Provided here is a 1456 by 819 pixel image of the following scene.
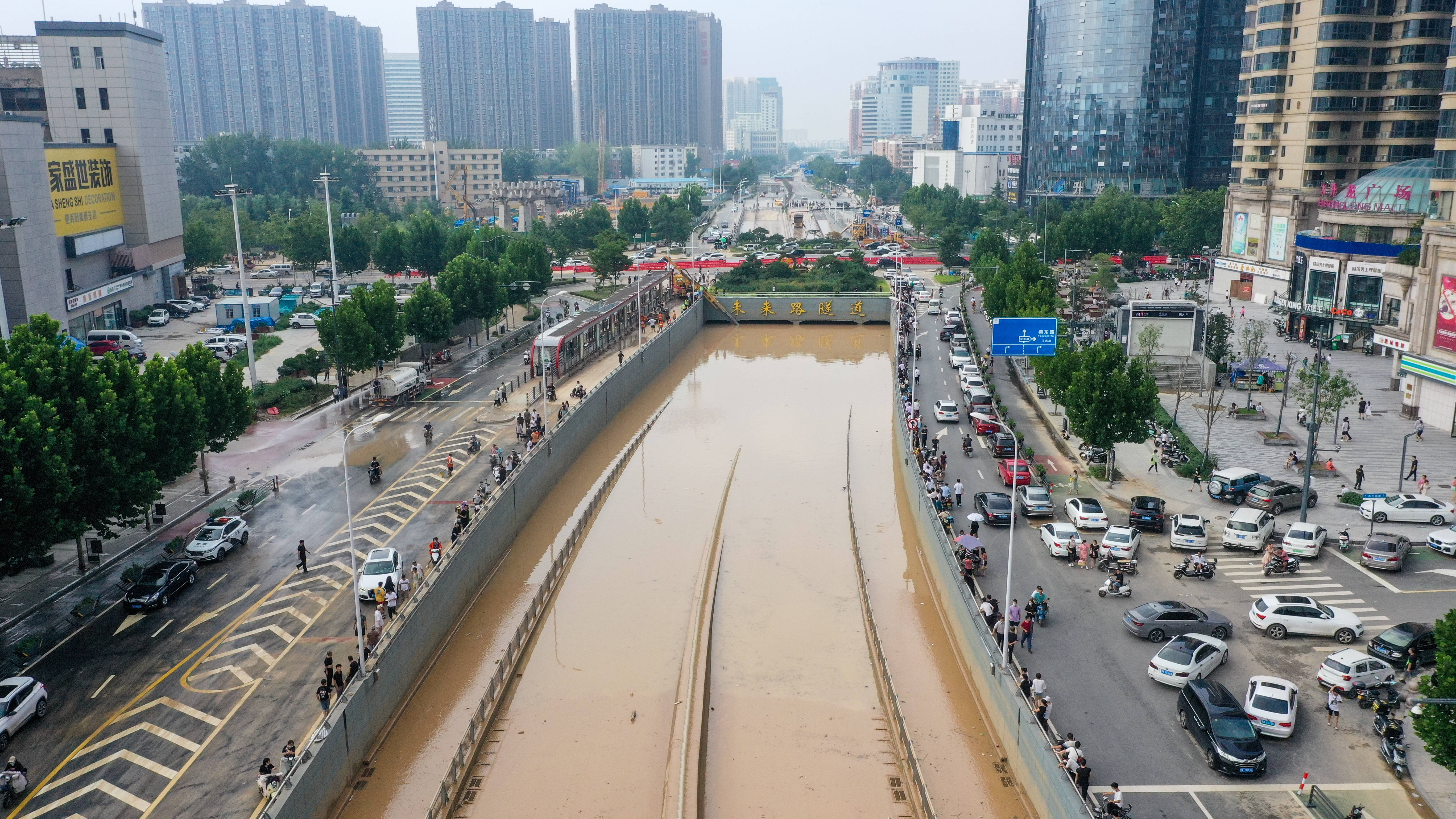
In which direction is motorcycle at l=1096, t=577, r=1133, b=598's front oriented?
to the viewer's left

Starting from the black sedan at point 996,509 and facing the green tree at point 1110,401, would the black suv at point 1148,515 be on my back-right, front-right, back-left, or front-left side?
front-right

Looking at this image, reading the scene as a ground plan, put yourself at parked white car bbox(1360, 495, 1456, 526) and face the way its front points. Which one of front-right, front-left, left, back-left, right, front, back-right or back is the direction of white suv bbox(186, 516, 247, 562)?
front-left

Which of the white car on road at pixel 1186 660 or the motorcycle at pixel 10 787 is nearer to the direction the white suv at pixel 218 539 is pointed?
the motorcycle

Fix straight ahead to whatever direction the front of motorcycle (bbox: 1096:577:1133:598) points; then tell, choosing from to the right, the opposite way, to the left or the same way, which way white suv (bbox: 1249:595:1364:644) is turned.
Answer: the opposite way

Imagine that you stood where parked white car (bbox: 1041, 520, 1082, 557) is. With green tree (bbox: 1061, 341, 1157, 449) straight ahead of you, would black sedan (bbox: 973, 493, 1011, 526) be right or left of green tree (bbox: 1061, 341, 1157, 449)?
left

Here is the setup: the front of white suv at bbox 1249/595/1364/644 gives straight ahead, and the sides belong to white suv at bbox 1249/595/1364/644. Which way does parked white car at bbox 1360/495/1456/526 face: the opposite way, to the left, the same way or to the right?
the opposite way

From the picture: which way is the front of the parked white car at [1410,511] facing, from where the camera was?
facing to the left of the viewer
